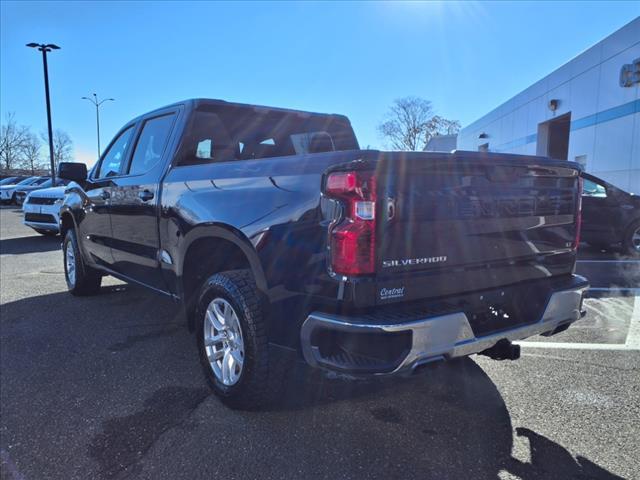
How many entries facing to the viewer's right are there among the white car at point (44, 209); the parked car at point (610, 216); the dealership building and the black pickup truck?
1

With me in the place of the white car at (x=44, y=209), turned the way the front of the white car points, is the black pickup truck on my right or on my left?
on my left

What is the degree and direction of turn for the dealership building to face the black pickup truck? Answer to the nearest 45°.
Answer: approximately 45° to its left

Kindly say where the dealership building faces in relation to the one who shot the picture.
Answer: facing the viewer and to the left of the viewer

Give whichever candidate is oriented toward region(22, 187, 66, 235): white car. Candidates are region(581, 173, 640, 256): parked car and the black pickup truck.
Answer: the black pickup truck

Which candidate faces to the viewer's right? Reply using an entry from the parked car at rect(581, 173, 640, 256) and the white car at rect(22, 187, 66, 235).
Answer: the parked car

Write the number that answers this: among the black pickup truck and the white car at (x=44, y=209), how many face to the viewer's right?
0

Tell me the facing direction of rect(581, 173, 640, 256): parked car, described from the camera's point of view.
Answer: facing to the right of the viewer

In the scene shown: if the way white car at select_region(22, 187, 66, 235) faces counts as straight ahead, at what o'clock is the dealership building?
The dealership building is roughly at 8 o'clock from the white car.

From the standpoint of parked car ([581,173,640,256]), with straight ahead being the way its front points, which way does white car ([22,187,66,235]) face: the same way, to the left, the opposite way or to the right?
to the right

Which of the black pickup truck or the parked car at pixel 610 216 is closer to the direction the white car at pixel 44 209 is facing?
the black pickup truck

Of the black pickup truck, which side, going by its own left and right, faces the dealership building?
right

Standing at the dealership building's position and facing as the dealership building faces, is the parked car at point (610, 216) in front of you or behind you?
in front

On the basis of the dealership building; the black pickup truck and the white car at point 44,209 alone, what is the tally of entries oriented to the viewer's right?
0
